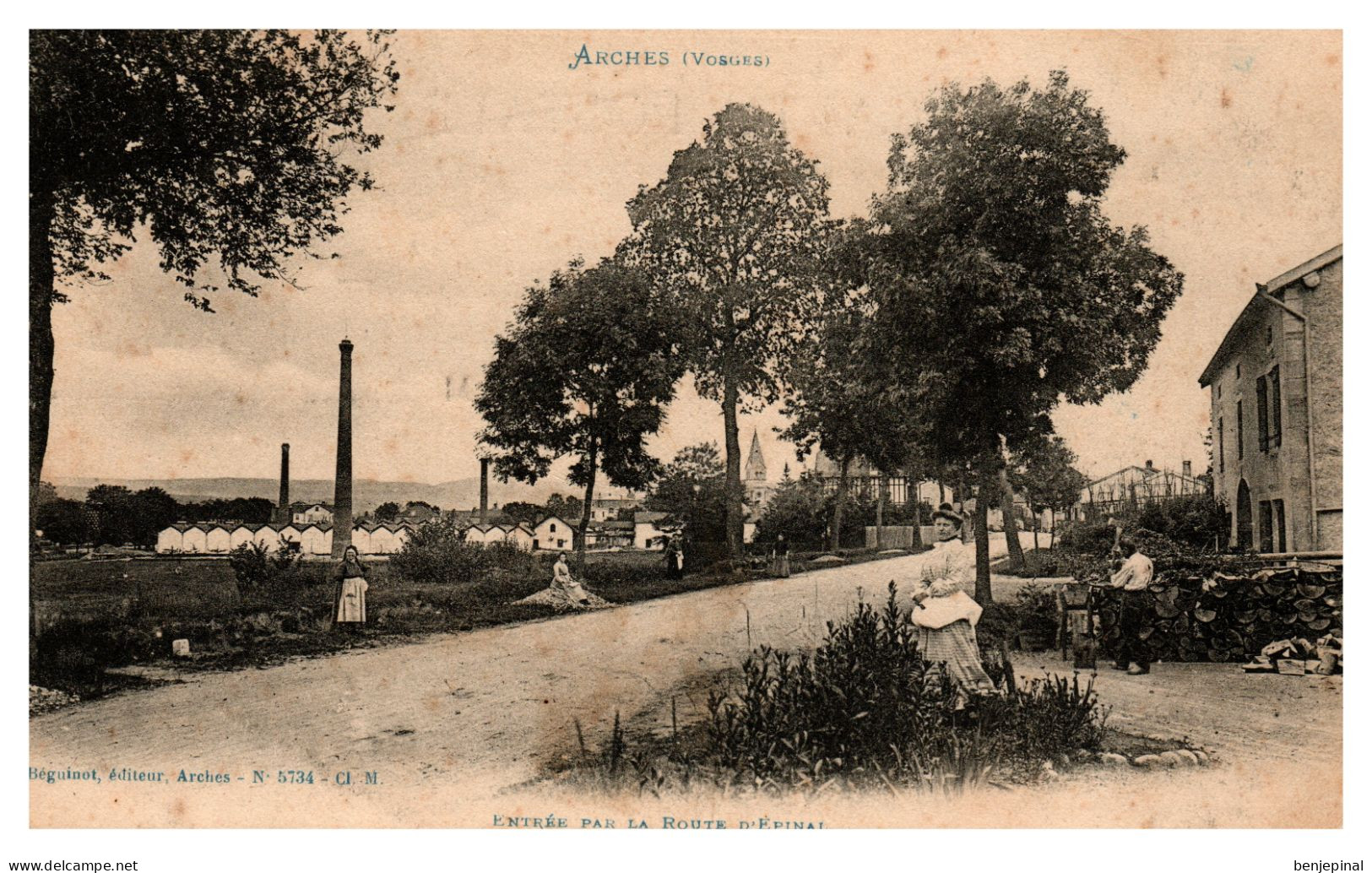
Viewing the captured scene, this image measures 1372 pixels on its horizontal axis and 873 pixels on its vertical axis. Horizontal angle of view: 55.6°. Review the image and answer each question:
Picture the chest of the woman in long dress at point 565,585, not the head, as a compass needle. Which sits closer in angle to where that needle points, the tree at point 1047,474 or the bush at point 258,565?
the tree

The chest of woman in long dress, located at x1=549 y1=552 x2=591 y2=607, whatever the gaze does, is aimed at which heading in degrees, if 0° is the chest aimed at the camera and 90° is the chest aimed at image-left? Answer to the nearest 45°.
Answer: approximately 315°

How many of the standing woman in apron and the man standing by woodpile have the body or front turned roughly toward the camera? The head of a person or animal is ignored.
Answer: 1

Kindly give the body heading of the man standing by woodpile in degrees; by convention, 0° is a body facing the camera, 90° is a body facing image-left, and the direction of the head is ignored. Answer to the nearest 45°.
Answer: approximately 90°
